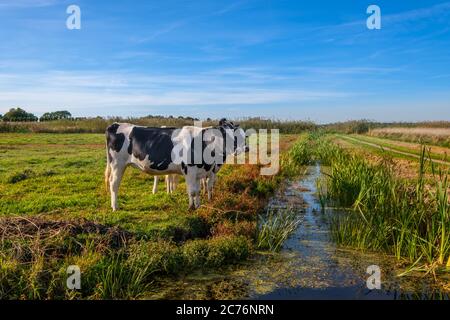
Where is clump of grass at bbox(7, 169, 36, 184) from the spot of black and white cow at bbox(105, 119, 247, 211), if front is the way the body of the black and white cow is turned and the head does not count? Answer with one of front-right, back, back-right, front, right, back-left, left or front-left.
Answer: back-left

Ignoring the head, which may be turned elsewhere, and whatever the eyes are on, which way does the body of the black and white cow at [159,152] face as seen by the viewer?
to the viewer's right
